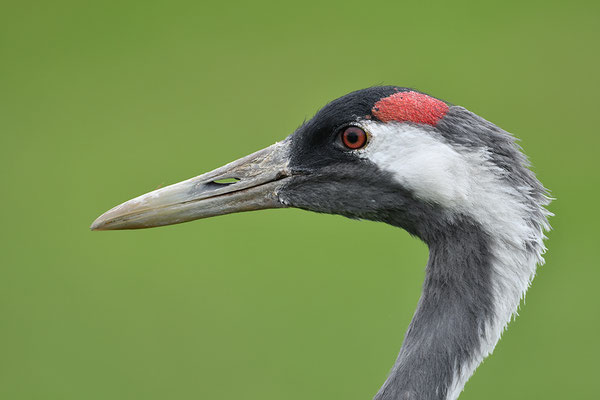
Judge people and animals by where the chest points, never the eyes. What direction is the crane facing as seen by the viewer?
to the viewer's left
